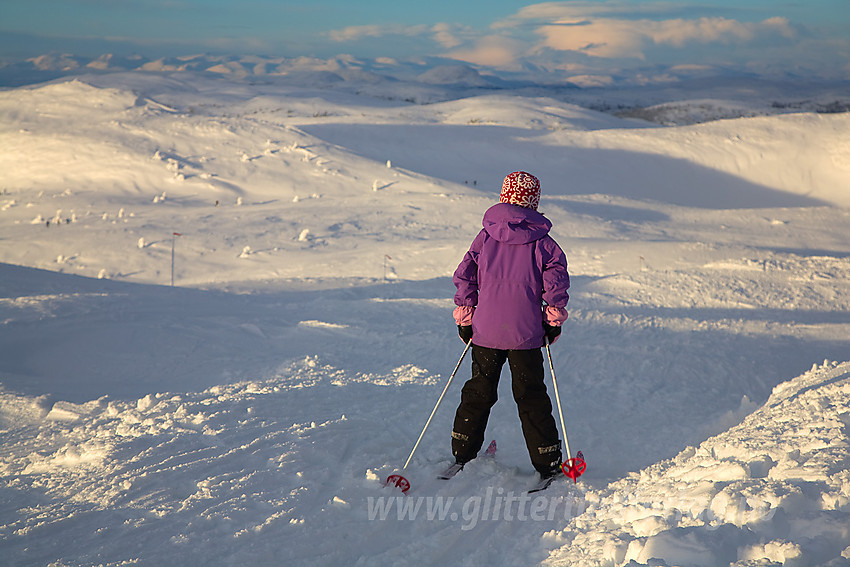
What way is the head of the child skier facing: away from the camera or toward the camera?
away from the camera

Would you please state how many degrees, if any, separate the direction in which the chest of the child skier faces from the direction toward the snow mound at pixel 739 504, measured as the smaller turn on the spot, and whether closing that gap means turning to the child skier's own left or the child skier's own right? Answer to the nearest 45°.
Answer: approximately 135° to the child skier's own right

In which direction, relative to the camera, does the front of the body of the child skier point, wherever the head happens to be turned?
away from the camera
